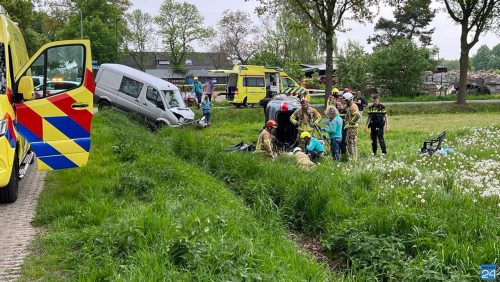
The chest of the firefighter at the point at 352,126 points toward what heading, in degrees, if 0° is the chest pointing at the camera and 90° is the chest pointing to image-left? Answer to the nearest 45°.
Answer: approximately 90°

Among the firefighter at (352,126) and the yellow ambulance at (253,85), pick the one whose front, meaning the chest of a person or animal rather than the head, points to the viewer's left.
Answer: the firefighter

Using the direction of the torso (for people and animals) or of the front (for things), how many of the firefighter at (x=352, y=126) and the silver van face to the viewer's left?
1

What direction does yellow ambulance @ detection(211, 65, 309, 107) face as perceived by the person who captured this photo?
facing away from the viewer and to the right of the viewer

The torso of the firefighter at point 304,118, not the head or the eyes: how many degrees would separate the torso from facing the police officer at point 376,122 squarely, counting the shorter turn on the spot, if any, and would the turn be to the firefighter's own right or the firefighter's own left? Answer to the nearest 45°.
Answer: approximately 135° to the firefighter's own left
